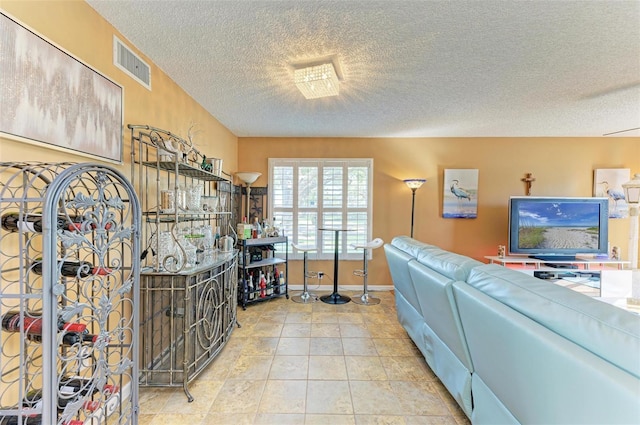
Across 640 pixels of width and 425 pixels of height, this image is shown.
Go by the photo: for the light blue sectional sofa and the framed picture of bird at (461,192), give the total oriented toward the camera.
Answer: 1

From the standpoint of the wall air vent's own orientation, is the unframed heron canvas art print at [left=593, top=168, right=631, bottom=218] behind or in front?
in front

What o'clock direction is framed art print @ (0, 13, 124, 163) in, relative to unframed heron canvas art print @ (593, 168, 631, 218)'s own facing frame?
framed art print @ (0, 13, 124, 163) is roughly at 2 o'clock from unframed heron canvas art print @ (593, 168, 631, 218).

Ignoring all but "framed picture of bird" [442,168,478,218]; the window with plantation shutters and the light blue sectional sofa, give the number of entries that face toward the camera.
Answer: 2

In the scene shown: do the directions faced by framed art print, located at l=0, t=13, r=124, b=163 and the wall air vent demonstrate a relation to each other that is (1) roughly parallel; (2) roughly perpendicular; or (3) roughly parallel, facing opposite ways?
roughly parallel

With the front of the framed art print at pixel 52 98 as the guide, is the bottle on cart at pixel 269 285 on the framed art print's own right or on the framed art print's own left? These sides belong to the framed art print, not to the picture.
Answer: on the framed art print's own left

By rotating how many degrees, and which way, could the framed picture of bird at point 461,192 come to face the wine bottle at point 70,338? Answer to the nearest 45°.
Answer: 0° — it already faces it

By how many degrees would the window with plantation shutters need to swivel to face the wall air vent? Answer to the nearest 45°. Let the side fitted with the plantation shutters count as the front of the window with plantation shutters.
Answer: approximately 45° to its right

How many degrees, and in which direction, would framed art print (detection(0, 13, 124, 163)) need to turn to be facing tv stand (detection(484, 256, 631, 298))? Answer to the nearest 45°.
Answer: approximately 45° to its left

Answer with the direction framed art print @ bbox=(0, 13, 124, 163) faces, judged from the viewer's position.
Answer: facing the viewer and to the right of the viewer

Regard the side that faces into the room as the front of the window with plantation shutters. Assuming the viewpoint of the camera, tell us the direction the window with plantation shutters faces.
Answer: facing the viewer

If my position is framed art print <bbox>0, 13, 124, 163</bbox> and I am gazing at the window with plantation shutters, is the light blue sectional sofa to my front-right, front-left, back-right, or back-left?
front-right

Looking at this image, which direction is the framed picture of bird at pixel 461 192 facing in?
toward the camera

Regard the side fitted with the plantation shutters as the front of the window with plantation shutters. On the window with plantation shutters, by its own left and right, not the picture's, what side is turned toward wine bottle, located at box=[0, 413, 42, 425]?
front

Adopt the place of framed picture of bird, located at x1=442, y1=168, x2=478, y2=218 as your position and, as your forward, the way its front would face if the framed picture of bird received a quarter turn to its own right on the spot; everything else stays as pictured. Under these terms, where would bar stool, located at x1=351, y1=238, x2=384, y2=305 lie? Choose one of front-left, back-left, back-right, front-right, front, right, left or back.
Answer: front-left

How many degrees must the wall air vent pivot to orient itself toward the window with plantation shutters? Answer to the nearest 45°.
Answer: approximately 90° to its left

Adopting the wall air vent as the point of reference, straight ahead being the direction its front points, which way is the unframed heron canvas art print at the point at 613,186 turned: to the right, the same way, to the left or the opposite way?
to the right

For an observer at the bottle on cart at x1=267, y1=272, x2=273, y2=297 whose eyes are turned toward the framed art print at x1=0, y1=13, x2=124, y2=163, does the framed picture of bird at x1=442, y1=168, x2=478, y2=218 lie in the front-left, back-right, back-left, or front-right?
back-left

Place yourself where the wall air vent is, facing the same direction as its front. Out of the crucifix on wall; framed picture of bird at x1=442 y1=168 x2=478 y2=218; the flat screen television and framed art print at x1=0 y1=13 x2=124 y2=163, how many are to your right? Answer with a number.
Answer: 1
